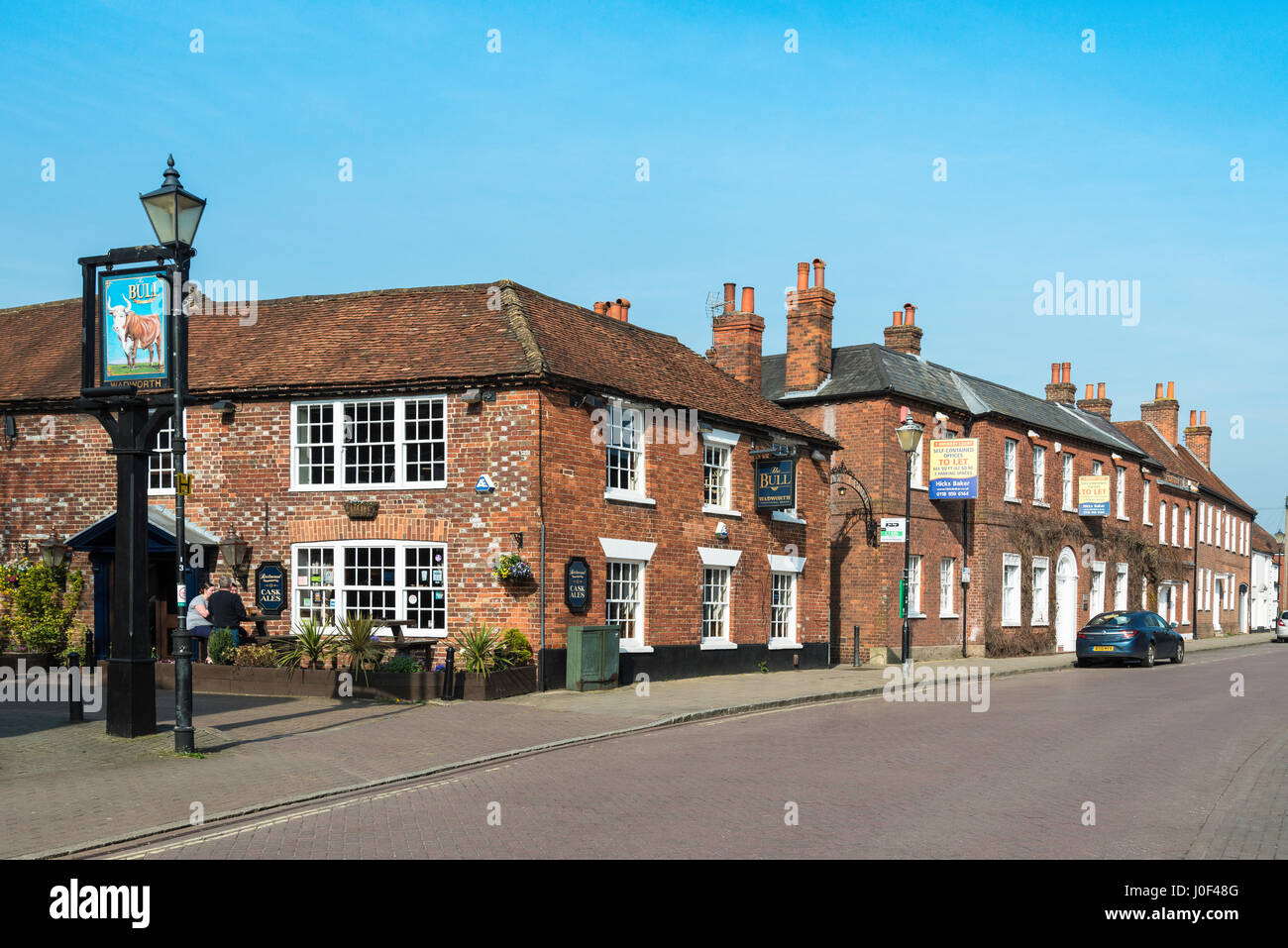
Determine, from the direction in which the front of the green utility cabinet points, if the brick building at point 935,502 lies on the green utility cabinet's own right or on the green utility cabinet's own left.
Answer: on the green utility cabinet's own left

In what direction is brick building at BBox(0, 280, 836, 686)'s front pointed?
toward the camera

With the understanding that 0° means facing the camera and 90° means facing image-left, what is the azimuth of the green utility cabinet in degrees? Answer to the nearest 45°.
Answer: approximately 315°
